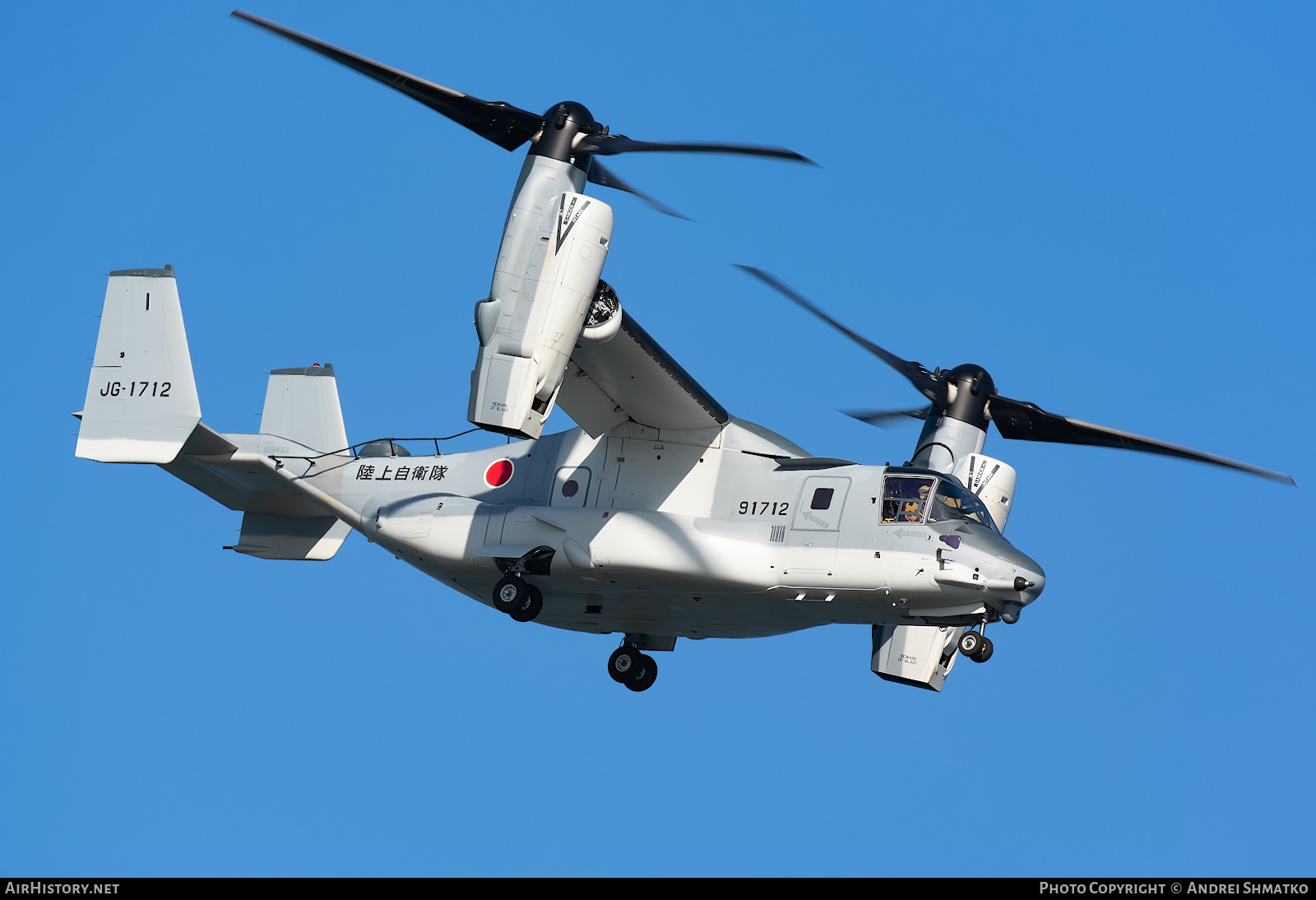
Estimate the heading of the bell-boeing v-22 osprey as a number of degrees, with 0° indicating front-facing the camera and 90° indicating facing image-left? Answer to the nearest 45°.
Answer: approximately 315°
